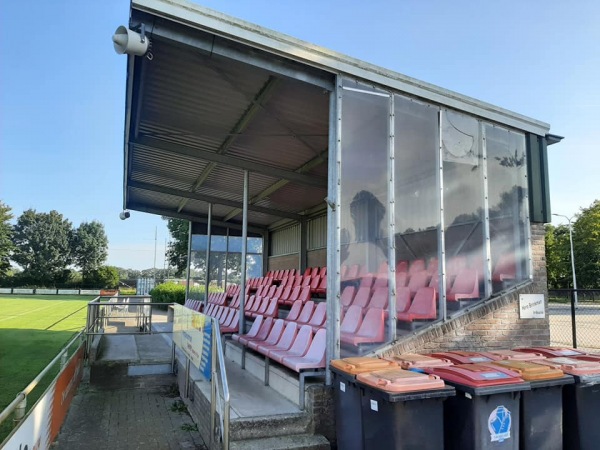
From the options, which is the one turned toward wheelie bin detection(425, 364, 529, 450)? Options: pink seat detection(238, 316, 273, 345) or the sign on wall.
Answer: the sign on wall

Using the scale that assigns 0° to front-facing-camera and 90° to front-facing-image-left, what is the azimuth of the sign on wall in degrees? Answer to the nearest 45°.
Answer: approximately 0°

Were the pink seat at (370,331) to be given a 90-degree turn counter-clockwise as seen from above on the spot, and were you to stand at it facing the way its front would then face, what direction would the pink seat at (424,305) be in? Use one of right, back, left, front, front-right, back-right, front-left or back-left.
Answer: left

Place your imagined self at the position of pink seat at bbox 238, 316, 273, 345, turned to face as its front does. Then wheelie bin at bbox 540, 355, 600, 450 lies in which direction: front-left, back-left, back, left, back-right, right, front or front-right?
back-left

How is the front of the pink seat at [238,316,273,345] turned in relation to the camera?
facing to the left of the viewer

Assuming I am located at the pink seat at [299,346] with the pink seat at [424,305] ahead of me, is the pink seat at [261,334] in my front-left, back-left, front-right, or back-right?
back-left

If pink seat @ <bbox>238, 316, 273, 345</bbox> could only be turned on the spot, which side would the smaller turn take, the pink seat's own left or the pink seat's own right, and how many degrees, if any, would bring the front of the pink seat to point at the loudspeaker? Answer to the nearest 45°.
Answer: approximately 45° to the pink seat's own left

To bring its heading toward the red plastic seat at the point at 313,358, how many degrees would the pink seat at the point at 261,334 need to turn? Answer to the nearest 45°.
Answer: approximately 90° to its left

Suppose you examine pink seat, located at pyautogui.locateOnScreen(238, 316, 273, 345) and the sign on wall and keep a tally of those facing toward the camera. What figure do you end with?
1

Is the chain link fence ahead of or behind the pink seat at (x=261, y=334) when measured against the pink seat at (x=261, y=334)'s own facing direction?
behind

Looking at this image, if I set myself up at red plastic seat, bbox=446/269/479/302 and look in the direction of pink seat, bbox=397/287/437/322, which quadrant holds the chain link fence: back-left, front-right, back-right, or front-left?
back-right

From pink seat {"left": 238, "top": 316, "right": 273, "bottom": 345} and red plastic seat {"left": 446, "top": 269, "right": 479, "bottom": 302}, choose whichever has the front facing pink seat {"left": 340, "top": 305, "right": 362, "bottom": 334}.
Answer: the red plastic seat

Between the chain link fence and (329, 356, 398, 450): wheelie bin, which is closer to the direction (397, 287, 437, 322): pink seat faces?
the wheelie bin
